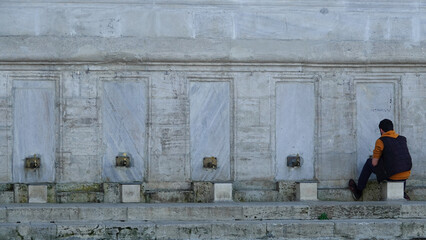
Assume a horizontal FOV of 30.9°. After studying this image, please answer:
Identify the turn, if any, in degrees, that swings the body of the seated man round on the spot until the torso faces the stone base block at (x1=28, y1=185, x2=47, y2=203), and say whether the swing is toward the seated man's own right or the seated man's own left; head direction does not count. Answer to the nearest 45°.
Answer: approximately 45° to the seated man's own left

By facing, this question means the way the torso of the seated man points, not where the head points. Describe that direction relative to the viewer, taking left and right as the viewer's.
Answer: facing away from the viewer and to the left of the viewer

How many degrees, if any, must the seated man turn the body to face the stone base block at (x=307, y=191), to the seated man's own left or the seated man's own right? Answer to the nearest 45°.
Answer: approximately 45° to the seated man's own left

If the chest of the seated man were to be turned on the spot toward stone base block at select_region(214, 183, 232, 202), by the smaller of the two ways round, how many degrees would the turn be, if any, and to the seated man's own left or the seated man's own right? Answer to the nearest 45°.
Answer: approximately 45° to the seated man's own left
